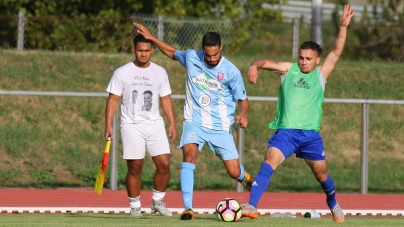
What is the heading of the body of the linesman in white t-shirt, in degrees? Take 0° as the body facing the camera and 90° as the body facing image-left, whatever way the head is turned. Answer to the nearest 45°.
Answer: approximately 0°

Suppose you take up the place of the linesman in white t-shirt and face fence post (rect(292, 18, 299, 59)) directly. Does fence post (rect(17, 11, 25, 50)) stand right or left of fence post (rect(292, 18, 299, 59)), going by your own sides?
left

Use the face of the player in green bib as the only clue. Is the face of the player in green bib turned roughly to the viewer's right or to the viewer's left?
to the viewer's left

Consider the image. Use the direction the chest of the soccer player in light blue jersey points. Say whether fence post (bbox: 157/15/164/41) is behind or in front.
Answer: behind

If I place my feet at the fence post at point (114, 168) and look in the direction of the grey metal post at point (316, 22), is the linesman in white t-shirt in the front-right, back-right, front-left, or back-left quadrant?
back-right
